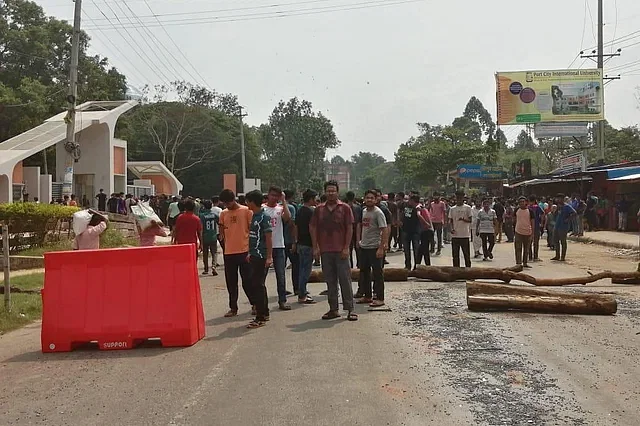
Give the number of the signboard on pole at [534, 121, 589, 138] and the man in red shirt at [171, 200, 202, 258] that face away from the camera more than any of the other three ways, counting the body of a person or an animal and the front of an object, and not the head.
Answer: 1

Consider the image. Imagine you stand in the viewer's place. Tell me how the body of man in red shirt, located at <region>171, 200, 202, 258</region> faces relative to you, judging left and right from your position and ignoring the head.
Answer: facing away from the viewer

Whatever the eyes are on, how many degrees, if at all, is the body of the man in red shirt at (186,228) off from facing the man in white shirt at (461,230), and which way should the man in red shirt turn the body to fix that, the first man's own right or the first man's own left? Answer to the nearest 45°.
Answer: approximately 90° to the first man's own right

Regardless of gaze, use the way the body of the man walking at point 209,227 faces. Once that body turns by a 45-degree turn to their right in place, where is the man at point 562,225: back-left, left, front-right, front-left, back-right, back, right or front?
front-right

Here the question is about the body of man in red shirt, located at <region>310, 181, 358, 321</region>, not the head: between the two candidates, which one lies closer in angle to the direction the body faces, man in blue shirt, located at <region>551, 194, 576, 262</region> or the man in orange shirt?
the man in orange shirt

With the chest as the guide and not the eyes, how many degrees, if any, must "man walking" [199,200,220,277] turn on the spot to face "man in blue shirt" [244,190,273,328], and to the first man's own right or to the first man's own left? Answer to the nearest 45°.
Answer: approximately 180°
